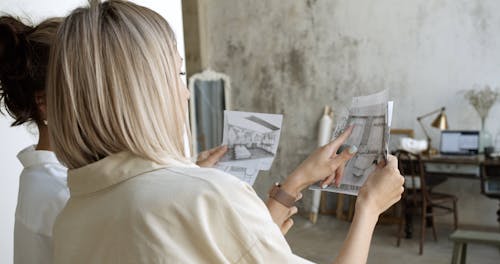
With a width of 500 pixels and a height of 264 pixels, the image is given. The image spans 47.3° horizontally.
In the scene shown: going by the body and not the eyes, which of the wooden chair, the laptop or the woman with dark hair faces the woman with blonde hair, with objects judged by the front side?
the laptop

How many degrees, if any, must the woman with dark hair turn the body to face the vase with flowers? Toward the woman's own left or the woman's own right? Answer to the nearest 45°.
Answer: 0° — they already face it

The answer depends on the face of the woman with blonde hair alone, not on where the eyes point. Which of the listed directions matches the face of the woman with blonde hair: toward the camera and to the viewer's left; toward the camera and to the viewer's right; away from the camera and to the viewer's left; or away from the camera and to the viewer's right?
away from the camera and to the viewer's right

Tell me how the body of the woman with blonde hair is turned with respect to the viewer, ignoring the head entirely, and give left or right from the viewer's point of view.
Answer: facing away from the viewer and to the right of the viewer

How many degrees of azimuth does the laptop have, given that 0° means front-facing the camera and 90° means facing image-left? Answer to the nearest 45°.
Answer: approximately 0°

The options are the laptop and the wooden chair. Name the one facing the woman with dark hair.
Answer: the laptop

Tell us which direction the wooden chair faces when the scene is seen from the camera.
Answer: facing away from the viewer and to the right of the viewer

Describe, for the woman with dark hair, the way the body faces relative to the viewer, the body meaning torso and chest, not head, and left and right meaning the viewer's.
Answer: facing away from the viewer and to the right of the viewer

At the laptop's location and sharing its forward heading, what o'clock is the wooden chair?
The wooden chair is roughly at 1 o'clock from the laptop.
